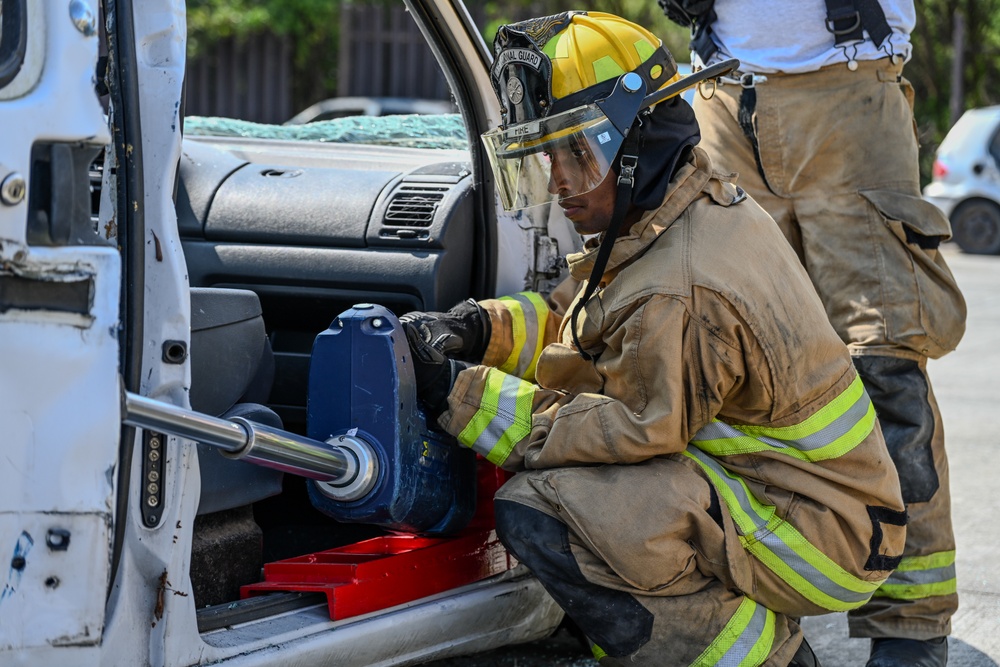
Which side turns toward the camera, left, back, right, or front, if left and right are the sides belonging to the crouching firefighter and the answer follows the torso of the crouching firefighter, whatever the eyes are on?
left

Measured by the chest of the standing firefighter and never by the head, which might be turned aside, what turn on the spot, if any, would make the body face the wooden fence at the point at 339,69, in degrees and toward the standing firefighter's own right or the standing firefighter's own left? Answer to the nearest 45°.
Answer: approximately 90° to the standing firefighter's own right

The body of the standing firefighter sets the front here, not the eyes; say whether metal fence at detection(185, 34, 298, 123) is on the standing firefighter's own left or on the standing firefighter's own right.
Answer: on the standing firefighter's own right

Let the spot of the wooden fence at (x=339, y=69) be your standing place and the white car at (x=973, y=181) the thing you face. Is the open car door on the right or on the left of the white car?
right

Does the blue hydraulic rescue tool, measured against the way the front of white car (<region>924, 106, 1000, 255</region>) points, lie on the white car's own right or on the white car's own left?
on the white car's own right

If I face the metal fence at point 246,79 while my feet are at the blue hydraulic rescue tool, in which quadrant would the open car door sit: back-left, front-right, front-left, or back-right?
back-left

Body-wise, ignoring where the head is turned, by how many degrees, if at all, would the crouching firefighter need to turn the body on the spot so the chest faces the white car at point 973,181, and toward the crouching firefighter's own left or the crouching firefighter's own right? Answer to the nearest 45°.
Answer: approximately 90° to the crouching firefighter's own right

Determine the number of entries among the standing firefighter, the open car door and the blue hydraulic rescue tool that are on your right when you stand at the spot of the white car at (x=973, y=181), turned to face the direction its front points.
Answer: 3

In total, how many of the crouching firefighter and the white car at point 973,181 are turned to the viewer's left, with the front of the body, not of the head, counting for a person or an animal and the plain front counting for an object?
1

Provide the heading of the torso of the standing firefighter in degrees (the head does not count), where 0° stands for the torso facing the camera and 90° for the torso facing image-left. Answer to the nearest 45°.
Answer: approximately 45°

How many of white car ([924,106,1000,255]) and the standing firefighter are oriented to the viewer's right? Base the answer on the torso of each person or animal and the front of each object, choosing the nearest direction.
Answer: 1

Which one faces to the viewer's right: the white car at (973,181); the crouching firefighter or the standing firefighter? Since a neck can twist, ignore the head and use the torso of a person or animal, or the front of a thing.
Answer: the white car

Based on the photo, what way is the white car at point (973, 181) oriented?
to the viewer's right

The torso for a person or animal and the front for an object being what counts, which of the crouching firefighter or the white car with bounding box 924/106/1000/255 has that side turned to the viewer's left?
the crouching firefighter
